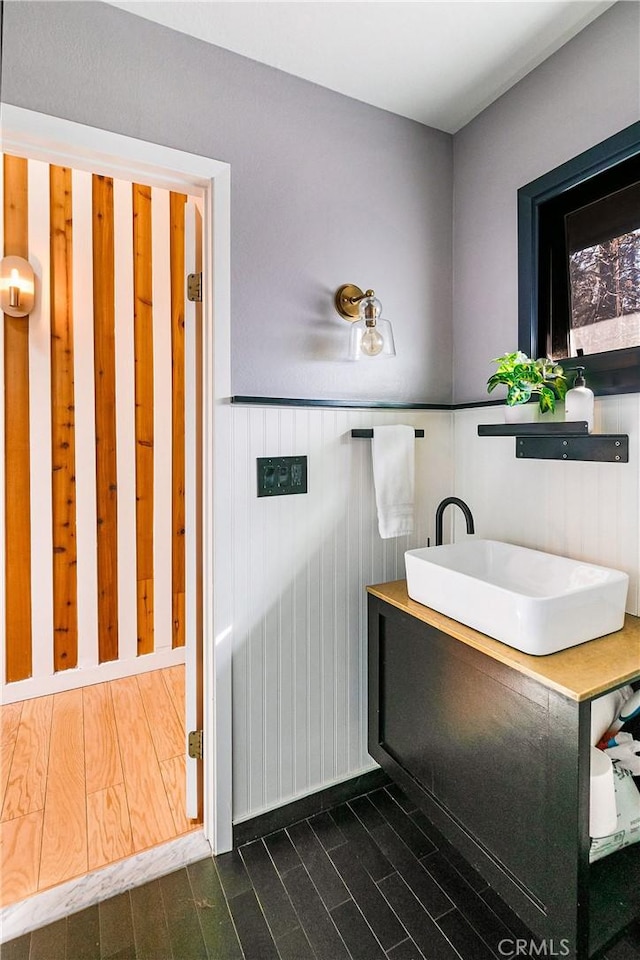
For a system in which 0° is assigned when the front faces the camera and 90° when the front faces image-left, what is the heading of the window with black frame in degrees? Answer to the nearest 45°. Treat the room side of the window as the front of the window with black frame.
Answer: approximately 45°

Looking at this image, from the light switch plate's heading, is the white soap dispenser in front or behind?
in front

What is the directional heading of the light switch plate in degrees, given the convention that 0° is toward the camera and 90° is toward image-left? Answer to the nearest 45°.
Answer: approximately 315°

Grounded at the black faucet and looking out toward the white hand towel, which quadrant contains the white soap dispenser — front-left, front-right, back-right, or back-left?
back-left

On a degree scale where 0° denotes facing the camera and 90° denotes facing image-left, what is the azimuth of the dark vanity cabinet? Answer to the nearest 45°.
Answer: approximately 45°

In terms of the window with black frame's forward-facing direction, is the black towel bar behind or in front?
in front
